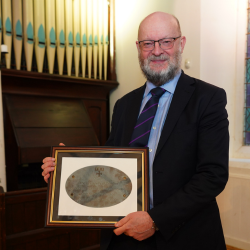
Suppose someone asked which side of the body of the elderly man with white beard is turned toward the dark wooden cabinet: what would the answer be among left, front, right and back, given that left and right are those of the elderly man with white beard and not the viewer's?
right

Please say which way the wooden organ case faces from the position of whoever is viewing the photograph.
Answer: facing the viewer and to the right of the viewer

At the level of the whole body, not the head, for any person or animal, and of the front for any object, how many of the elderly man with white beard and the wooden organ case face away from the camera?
0

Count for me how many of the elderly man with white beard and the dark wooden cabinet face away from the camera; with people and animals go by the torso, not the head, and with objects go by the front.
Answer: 0

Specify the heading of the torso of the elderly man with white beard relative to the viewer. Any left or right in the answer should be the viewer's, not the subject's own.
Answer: facing the viewer and to the left of the viewer

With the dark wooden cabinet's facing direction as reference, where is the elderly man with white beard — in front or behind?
in front

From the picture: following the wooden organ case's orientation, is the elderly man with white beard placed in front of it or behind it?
in front

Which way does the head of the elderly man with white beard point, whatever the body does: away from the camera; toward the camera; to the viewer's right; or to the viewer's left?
toward the camera
